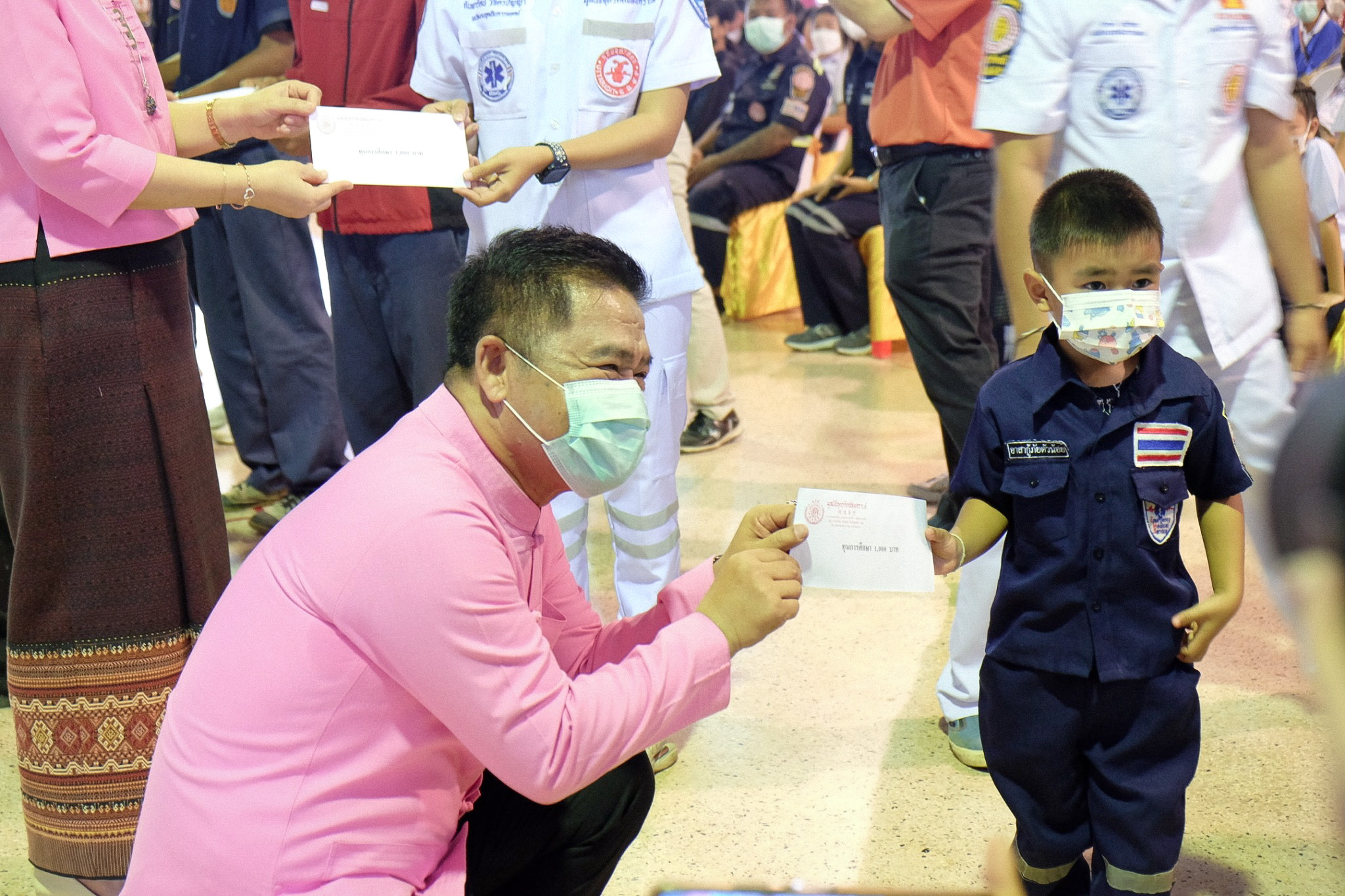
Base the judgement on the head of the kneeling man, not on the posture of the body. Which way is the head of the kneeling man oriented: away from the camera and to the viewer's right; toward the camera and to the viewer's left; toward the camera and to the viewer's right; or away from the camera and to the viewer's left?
toward the camera and to the viewer's right

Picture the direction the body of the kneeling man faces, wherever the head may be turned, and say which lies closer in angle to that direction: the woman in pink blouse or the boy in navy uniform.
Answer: the boy in navy uniform

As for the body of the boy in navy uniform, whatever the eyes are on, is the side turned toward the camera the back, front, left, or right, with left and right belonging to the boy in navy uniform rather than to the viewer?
front

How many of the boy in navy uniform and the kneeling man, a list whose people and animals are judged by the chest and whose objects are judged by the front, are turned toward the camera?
1

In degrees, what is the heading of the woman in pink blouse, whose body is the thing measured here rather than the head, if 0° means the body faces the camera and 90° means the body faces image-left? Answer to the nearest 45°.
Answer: approximately 315°

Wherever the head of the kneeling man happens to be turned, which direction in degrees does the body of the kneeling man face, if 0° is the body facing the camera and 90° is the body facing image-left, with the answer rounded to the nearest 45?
approximately 270°

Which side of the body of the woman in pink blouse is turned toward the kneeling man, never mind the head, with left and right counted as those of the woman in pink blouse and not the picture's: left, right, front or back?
front

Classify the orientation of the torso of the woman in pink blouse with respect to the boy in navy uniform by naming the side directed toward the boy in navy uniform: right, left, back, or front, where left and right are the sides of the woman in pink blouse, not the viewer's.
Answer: front

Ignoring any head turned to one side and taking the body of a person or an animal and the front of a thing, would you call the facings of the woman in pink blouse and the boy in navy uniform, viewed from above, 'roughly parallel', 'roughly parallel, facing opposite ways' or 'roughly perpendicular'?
roughly perpendicular

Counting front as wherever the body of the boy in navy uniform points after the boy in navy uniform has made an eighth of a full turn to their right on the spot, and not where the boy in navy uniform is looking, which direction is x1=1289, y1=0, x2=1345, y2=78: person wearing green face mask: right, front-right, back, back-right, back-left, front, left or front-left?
back-right
